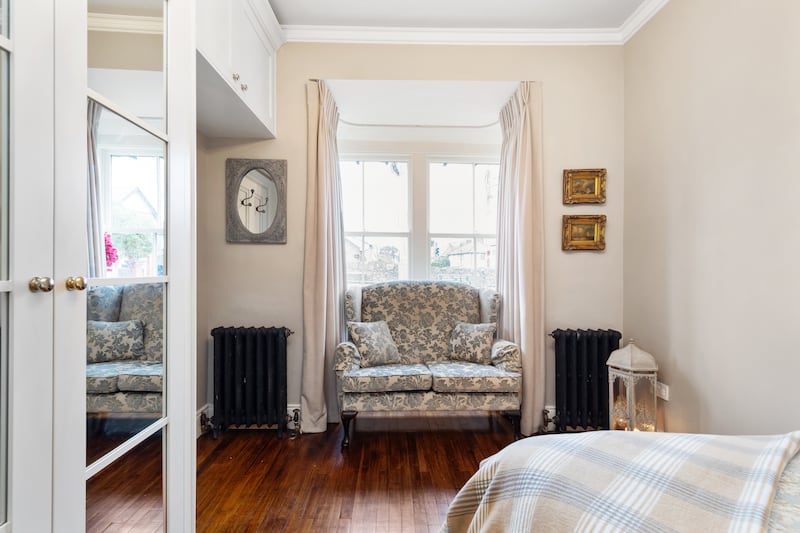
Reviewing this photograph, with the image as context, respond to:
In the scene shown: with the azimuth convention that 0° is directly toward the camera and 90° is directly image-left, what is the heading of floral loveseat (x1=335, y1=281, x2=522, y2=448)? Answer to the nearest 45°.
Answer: approximately 0°

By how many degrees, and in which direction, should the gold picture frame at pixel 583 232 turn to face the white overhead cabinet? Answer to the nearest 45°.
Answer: approximately 45° to its right

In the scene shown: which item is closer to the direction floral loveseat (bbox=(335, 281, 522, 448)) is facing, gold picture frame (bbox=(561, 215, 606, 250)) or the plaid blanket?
the plaid blanket

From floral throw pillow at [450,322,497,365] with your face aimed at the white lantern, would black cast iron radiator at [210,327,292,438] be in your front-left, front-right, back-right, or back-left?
back-right

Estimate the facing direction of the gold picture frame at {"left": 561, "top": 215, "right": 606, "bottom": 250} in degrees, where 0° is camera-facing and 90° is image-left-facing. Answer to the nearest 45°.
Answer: approximately 0°
